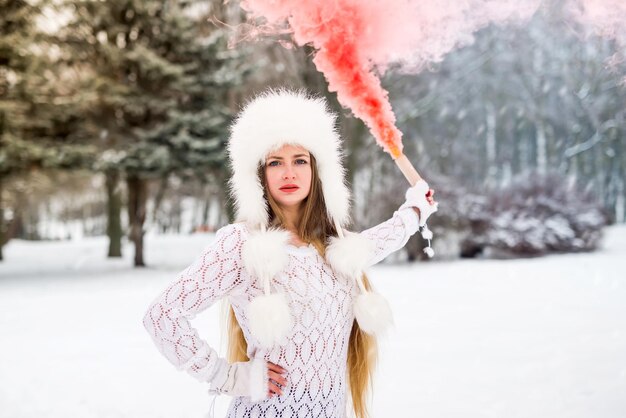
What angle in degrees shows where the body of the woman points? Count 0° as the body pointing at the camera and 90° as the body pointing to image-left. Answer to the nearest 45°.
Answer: approximately 0°

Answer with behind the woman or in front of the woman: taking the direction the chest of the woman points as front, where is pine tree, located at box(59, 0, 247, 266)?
behind
